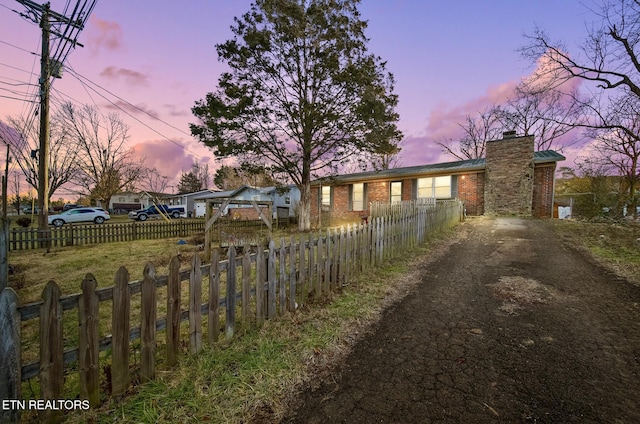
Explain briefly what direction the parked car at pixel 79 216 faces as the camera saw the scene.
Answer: facing to the left of the viewer

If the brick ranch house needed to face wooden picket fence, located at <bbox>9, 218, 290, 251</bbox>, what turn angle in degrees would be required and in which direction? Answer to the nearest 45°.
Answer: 0° — it already faces it

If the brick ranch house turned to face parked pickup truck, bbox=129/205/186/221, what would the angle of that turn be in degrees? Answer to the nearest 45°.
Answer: approximately 45° to its right

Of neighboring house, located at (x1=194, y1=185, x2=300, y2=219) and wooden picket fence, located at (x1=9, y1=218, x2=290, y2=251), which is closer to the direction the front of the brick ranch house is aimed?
the wooden picket fence

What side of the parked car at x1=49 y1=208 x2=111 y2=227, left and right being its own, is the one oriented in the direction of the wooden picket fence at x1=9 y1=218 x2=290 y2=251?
left

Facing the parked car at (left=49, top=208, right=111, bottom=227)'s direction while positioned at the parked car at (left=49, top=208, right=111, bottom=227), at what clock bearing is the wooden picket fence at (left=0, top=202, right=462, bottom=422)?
The wooden picket fence is roughly at 9 o'clock from the parked car.

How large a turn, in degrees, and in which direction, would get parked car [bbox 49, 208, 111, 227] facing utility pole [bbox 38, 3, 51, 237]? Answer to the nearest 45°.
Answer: approximately 90° to its left

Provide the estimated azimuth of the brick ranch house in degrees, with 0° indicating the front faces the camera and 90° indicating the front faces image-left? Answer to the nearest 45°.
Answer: approximately 45°

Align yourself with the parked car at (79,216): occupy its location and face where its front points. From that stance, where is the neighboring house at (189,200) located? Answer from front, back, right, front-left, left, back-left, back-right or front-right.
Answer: back-right
